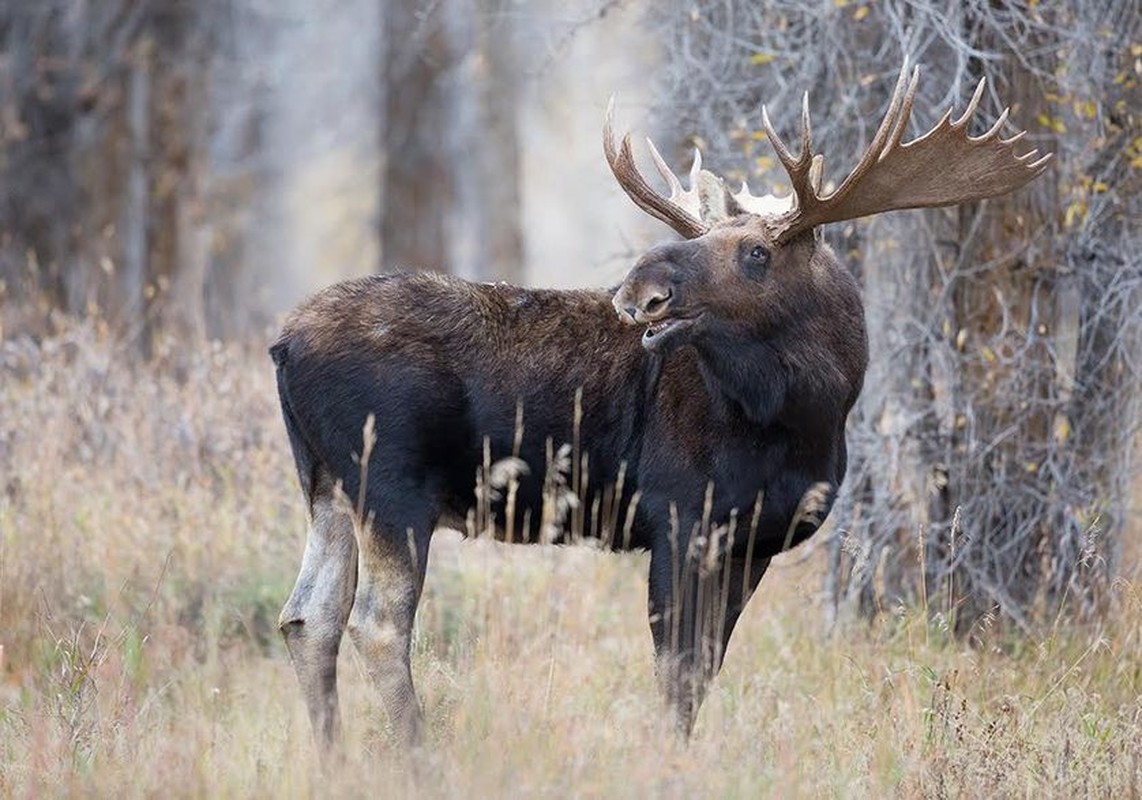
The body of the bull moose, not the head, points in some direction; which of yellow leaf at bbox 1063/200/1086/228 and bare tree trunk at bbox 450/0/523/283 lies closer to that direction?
the yellow leaf

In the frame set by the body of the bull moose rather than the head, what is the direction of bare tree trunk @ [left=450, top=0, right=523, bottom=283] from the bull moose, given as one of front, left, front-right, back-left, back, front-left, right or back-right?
left

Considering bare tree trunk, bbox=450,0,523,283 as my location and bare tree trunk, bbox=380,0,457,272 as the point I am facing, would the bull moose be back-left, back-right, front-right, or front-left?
back-left

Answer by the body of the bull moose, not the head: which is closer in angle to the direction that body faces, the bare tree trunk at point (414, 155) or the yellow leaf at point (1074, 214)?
the yellow leaf

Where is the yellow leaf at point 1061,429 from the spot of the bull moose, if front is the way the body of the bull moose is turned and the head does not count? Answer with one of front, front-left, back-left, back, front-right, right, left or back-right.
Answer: front-left

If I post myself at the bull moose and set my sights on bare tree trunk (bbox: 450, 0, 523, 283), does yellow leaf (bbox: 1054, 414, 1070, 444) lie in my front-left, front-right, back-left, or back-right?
front-right

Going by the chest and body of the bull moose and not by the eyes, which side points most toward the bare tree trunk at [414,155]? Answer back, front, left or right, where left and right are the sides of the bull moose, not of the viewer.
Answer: left

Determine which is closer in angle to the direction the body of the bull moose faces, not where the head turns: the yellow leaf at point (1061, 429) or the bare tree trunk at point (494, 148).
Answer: the yellow leaf

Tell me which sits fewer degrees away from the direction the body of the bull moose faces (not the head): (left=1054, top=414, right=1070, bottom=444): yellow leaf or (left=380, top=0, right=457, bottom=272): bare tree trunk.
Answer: the yellow leaf

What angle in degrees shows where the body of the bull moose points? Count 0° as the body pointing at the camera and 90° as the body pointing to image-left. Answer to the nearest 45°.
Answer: approximately 270°

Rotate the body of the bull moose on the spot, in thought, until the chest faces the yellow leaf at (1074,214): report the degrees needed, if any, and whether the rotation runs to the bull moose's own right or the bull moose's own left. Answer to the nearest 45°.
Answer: approximately 45° to the bull moose's own left
